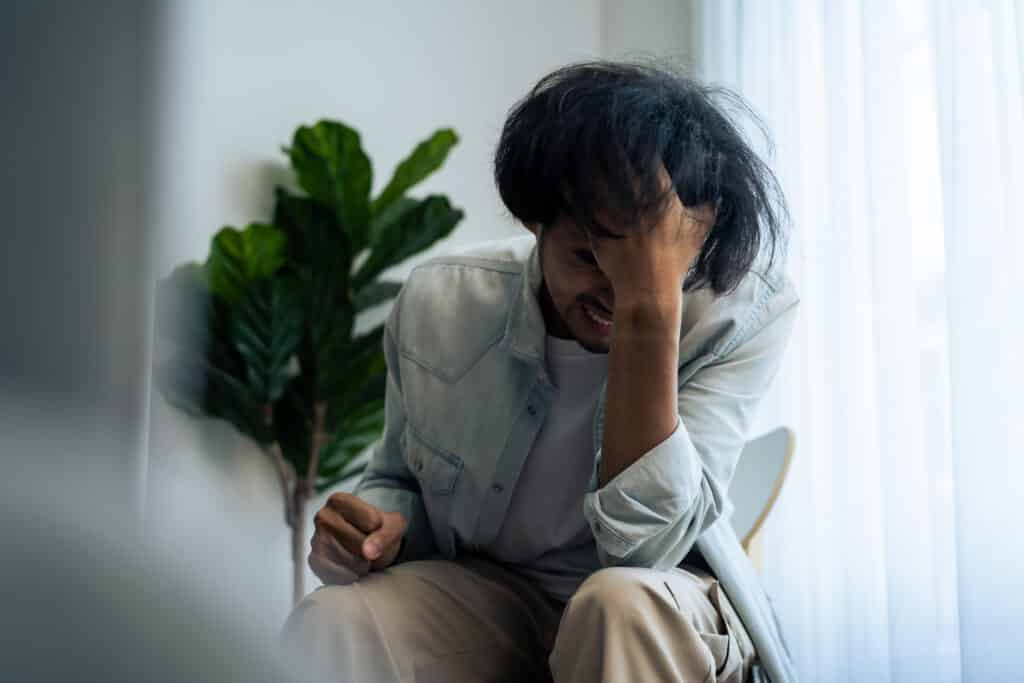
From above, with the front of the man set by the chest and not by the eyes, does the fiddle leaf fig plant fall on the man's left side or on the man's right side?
on the man's right side

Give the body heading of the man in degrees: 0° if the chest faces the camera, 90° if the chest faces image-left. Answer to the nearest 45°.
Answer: approximately 45°

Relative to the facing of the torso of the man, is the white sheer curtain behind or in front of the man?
behind
